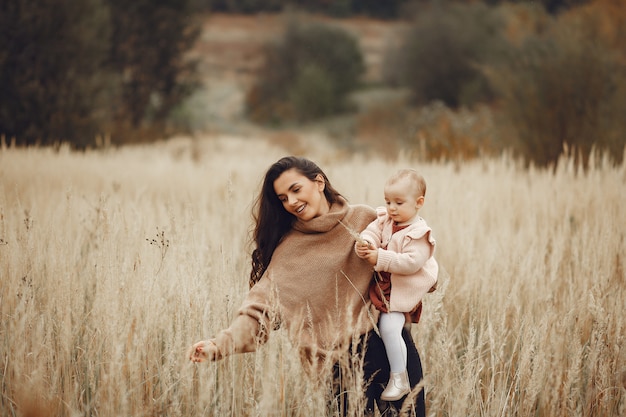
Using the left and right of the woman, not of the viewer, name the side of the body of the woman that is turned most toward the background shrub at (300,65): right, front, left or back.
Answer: back

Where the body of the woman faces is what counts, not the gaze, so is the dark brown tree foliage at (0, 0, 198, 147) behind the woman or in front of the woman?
behind

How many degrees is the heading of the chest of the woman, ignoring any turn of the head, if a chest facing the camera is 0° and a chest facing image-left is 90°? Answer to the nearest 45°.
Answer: approximately 0°

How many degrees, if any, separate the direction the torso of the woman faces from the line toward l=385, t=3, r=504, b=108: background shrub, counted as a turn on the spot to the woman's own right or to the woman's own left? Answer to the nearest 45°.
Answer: approximately 180°
